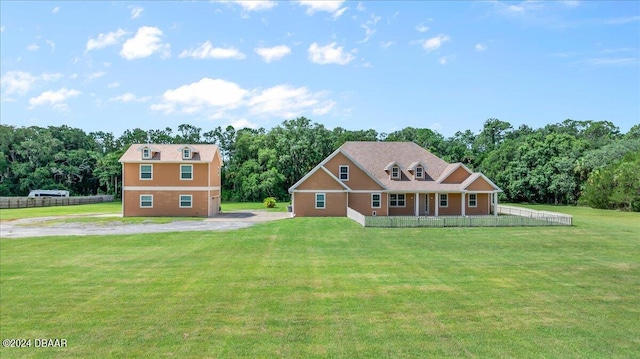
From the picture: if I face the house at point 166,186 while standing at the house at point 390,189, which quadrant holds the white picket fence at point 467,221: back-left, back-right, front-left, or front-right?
back-left

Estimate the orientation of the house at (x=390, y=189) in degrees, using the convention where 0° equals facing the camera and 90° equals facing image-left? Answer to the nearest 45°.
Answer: approximately 0°

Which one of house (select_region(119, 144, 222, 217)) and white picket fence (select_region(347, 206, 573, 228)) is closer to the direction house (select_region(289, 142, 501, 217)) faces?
the white picket fence

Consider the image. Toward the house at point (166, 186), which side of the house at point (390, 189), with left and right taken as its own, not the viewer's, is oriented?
right
